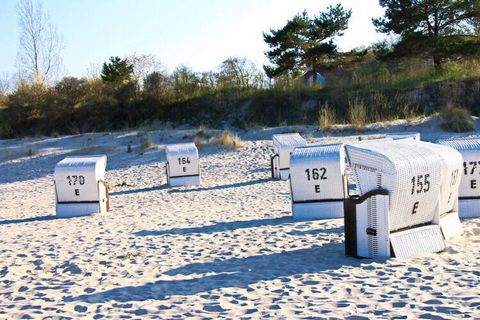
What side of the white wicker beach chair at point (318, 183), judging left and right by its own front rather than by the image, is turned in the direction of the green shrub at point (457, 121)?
front

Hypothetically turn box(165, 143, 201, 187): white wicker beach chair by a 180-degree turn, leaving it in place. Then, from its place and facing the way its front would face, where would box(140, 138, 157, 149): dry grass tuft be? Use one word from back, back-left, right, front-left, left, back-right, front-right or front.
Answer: back

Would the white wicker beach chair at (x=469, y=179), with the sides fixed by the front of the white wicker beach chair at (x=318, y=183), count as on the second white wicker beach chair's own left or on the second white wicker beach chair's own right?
on the second white wicker beach chair's own right

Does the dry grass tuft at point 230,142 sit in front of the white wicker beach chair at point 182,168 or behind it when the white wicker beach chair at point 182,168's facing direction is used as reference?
in front

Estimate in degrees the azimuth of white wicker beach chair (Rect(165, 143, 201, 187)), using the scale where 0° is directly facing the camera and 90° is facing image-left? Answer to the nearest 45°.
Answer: approximately 180°

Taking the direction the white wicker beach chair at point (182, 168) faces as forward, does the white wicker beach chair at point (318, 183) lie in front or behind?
behind

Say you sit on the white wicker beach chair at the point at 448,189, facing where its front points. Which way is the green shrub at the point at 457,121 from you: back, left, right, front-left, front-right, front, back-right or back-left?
front-right

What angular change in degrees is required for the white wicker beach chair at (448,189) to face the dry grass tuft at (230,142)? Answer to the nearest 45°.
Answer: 0° — it already faces it

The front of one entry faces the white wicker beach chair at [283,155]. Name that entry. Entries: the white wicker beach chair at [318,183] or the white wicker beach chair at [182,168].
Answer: the white wicker beach chair at [318,183]

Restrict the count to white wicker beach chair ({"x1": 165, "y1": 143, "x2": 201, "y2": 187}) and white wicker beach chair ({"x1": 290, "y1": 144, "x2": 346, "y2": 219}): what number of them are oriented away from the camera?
2

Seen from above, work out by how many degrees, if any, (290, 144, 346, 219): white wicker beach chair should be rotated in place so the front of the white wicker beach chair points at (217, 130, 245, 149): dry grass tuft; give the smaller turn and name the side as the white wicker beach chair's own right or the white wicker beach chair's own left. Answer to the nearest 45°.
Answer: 0° — it already faces it

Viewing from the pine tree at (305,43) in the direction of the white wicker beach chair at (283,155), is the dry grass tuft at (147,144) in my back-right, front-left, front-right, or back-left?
front-right

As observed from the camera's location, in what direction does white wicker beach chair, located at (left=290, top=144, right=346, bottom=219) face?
facing away from the viewer

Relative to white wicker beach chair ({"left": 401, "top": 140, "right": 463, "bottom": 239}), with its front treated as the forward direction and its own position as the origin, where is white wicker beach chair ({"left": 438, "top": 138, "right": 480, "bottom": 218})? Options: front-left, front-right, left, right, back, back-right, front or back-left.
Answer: front-right

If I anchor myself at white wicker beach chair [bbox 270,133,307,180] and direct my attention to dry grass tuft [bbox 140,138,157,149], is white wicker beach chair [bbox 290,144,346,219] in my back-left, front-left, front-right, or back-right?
back-left
